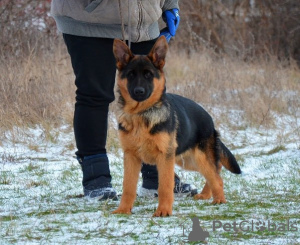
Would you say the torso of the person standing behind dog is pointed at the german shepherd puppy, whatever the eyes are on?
yes

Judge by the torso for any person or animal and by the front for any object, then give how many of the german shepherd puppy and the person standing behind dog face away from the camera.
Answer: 0

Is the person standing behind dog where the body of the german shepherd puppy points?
no

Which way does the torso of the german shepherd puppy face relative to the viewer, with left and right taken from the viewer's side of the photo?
facing the viewer and to the left of the viewer

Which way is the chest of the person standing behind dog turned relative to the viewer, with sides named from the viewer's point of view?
facing the viewer and to the right of the viewer
